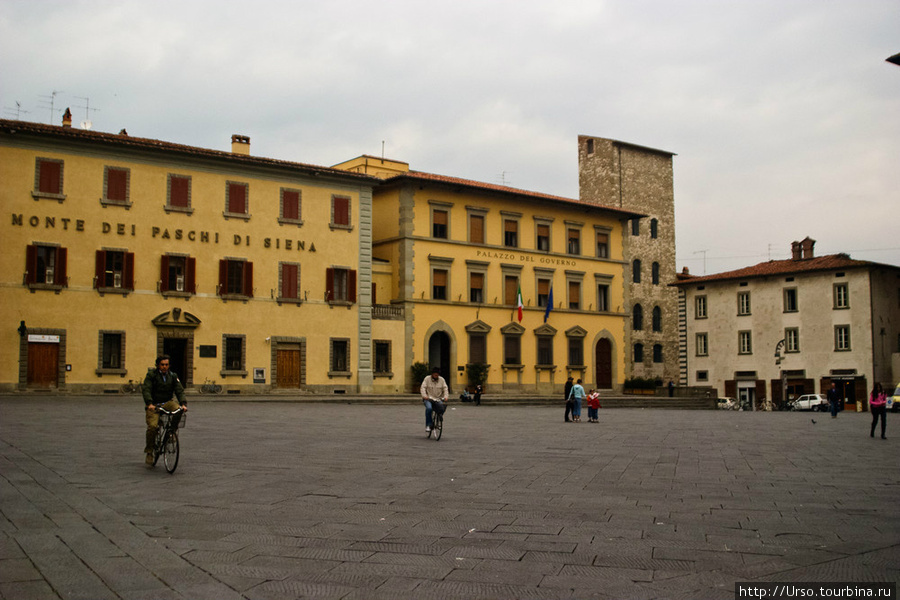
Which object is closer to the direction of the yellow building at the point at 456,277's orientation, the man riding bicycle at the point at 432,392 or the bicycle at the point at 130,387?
the man riding bicycle

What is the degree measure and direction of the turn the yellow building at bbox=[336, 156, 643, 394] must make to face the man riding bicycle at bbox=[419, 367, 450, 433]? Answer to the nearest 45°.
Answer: approximately 45° to its right

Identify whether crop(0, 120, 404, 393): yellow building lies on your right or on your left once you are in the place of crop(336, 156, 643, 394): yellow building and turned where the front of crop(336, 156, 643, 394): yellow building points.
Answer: on your right

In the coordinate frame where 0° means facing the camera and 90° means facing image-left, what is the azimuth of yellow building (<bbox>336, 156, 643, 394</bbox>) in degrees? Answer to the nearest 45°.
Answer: approximately 315°

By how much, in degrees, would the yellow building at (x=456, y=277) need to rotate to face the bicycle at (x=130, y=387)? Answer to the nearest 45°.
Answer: approximately 90° to its right

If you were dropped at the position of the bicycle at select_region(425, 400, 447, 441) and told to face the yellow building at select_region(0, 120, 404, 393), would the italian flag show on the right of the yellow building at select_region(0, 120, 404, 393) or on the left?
right

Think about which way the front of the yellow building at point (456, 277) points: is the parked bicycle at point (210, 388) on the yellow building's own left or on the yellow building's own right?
on the yellow building's own right
